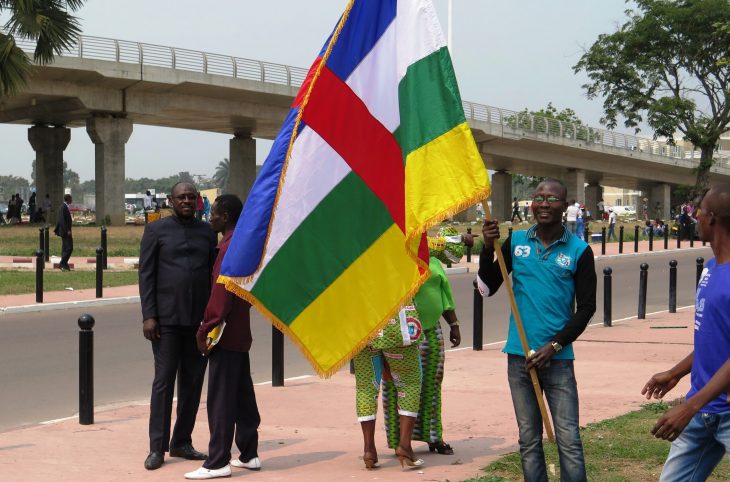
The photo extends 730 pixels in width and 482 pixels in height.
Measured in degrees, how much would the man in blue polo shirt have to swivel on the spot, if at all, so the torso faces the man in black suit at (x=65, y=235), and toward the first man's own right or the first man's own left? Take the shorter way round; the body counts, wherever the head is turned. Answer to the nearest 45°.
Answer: approximately 135° to the first man's own right

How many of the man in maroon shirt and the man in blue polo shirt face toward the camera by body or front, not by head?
1

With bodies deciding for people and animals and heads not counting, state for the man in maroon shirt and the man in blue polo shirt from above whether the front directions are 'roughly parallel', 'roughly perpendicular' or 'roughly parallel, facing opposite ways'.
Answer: roughly perpendicular

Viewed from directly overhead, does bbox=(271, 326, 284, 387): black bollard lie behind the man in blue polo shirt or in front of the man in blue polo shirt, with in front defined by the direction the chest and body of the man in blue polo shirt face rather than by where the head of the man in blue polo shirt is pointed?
behind

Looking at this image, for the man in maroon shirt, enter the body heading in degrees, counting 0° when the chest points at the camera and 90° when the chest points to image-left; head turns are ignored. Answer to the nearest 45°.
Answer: approximately 90°

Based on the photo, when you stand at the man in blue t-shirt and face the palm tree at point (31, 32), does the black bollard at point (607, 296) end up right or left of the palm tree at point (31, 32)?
right

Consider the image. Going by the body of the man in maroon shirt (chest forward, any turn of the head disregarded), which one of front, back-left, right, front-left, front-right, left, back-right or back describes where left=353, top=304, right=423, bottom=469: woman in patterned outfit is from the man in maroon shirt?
back

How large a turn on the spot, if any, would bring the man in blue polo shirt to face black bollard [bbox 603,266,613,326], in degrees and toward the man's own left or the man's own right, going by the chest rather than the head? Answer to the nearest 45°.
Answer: approximately 180°
